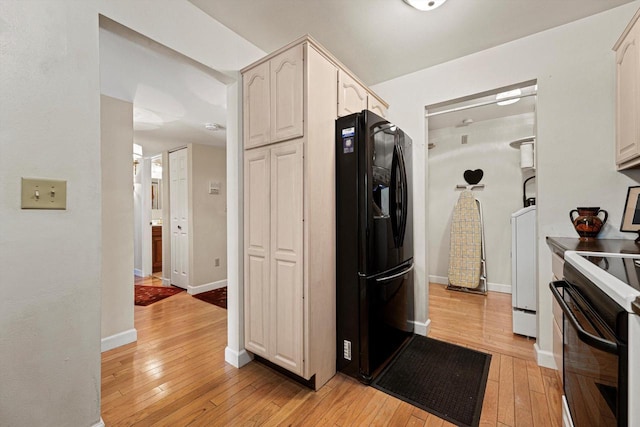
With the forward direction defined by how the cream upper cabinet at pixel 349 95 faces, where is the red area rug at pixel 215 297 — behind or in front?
behind

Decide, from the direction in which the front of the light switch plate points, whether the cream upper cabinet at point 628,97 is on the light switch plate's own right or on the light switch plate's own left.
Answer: on the light switch plate's own left

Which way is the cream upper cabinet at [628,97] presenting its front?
to the viewer's left

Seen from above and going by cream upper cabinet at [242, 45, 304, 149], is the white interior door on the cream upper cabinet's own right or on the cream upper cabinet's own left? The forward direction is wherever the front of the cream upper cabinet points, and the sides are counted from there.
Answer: on the cream upper cabinet's own right

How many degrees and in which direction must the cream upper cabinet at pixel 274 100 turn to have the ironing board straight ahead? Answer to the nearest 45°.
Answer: approximately 180°

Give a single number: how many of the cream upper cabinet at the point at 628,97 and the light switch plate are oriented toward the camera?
1

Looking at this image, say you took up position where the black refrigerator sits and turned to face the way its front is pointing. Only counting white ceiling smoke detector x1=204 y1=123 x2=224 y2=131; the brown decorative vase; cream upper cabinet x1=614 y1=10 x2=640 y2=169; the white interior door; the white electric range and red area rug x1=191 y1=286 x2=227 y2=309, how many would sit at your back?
3

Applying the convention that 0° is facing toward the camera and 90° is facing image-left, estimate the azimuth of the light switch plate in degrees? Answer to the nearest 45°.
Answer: approximately 0°

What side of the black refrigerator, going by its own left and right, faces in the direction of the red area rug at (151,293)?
back

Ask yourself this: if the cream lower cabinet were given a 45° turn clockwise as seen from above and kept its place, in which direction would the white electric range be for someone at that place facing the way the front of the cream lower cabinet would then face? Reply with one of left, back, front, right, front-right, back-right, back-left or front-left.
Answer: back-left
